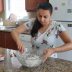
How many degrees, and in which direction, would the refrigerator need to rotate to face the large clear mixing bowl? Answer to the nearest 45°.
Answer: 0° — it already faces it

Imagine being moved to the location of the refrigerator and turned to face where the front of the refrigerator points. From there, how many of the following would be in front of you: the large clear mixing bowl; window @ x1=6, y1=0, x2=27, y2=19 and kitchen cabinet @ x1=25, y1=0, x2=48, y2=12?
1

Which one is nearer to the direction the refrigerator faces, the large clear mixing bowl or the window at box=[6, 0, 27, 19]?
the large clear mixing bowl

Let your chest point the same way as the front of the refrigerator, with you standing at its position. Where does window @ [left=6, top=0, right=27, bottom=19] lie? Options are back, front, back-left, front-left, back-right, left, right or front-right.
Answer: back-right

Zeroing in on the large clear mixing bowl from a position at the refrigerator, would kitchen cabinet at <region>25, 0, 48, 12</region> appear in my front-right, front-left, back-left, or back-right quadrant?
back-right

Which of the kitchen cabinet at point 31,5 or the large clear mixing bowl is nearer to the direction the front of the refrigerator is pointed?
the large clear mixing bowl

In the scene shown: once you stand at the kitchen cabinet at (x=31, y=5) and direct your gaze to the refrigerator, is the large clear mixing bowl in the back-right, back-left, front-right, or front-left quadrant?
front-right

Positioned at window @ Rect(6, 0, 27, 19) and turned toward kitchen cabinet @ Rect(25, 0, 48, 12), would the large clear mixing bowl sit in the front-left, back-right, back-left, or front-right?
front-right

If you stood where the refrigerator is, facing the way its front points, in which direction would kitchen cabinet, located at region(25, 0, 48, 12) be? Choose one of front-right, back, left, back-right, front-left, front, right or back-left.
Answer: back-right

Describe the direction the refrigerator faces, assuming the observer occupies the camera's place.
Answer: facing the viewer
